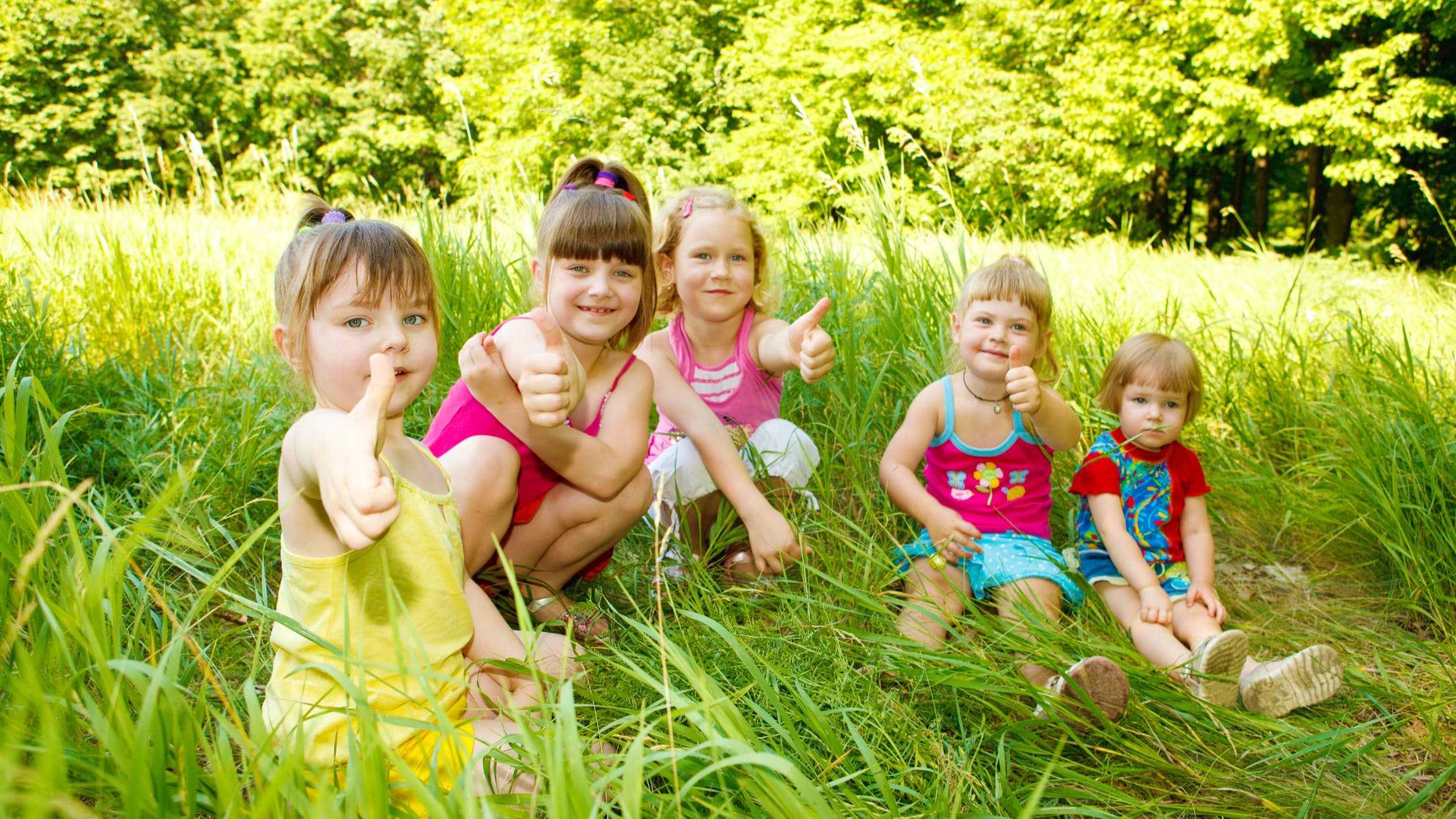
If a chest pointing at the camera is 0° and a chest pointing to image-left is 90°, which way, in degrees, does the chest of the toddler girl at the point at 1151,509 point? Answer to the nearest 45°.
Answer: approximately 315°

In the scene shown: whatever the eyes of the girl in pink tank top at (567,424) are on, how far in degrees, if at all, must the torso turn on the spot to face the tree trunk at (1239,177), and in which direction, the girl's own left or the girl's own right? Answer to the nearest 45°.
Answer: approximately 90° to the girl's own left

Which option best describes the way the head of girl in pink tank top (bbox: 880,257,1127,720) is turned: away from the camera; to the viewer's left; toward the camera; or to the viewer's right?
toward the camera

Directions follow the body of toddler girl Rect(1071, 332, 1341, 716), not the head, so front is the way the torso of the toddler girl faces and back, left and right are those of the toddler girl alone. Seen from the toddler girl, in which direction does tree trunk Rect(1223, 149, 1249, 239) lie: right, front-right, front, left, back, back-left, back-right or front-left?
back-left

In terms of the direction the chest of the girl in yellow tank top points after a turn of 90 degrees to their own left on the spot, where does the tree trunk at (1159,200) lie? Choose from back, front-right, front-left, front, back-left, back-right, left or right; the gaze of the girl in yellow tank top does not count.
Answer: front

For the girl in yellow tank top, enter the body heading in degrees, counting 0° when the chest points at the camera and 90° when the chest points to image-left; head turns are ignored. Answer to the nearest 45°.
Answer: approximately 315°

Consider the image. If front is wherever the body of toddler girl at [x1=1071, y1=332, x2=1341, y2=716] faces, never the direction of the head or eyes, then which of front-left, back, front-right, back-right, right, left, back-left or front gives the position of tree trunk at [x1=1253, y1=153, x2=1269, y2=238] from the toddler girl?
back-left

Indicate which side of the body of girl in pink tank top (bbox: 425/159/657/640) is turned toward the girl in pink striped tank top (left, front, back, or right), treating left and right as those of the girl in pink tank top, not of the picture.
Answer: left

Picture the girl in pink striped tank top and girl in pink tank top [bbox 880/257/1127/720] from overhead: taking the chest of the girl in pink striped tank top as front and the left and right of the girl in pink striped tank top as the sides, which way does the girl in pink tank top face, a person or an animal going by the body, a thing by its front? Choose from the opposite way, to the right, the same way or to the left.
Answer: the same way

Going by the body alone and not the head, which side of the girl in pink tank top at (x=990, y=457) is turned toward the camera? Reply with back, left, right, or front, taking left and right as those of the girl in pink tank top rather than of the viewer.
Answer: front

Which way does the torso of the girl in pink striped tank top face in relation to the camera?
toward the camera

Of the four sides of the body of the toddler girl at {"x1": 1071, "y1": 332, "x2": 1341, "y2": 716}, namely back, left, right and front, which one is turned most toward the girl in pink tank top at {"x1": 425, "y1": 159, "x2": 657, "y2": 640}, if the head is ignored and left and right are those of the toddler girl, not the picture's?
right

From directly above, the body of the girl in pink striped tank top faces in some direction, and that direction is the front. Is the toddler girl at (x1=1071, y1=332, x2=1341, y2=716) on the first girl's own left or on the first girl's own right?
on the first girl's own left
